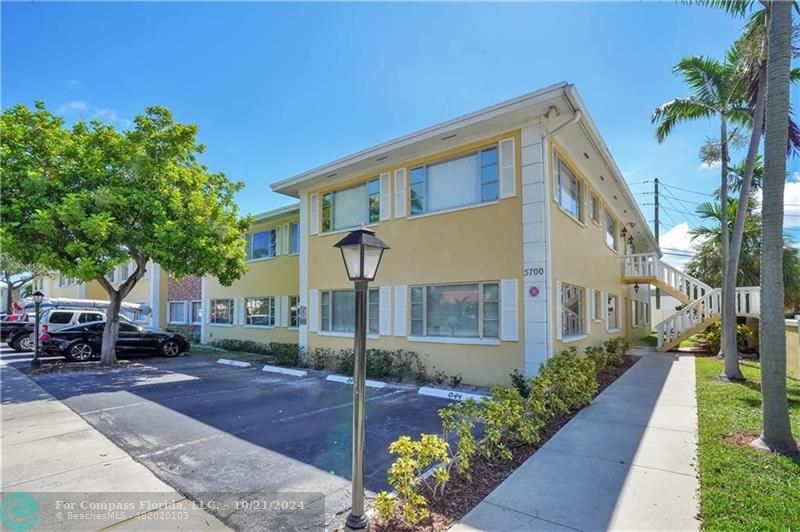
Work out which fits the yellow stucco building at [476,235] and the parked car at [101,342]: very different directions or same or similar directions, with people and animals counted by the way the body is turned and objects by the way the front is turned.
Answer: very different directions

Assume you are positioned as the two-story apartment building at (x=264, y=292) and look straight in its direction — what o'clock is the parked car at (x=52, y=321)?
The parked car is roughly at 2 o'clock from the two-story apartment building.

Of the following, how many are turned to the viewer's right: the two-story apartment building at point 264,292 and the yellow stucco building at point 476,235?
0

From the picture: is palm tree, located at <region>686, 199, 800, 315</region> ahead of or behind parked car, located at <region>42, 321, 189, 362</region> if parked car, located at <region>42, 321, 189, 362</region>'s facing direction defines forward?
ahead

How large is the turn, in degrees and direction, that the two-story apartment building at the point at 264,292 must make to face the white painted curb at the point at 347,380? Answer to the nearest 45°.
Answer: approximately 45° to its left

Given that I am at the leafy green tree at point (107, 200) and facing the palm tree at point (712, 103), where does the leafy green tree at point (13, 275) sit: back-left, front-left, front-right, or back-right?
back-left

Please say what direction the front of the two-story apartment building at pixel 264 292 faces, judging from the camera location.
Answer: facing the viewer and to the left of the viewer

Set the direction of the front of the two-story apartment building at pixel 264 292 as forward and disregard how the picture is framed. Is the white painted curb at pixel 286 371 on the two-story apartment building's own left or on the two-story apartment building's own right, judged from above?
on the two-story apartment building's own left

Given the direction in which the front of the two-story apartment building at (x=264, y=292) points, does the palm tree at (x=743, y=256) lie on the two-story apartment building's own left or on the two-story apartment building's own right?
on the two-story apartment building's own left
